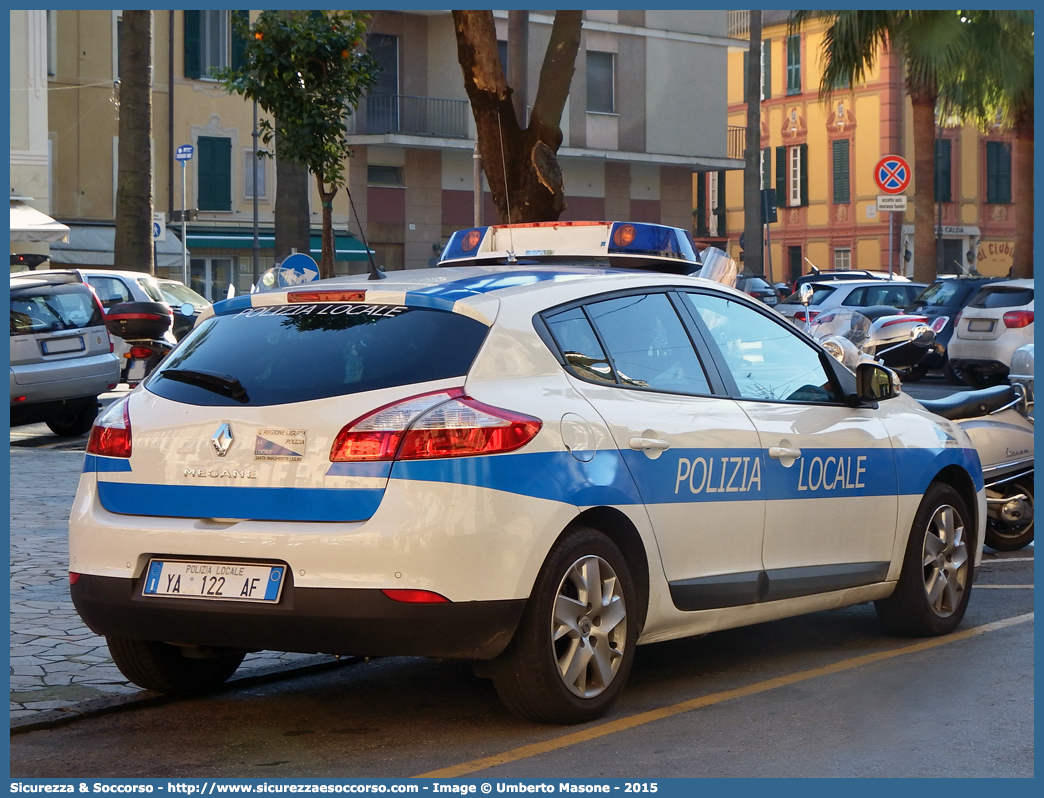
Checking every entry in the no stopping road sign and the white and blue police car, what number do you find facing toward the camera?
1

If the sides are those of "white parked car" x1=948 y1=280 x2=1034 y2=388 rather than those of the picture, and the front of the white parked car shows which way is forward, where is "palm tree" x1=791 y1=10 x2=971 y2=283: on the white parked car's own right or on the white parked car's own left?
on the white parked car's own left

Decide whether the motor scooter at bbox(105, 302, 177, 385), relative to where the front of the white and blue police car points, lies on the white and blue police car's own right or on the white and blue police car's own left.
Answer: on the white and blue police car's own left

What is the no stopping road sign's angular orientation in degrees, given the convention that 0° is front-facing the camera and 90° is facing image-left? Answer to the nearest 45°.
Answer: approximately 0°

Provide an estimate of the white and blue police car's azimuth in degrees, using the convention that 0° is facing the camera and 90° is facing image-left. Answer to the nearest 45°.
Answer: approximately 225°

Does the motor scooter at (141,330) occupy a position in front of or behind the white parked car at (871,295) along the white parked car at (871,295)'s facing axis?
behind
